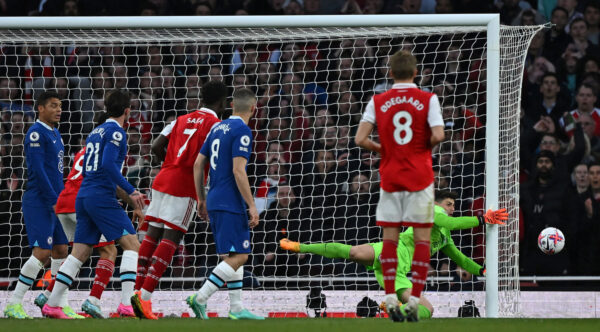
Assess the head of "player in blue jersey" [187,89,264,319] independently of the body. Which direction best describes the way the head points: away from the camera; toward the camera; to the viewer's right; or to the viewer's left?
away from the camera

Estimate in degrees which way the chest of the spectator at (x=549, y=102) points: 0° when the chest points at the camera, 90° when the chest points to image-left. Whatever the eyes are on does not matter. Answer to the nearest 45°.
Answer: approximately 0°

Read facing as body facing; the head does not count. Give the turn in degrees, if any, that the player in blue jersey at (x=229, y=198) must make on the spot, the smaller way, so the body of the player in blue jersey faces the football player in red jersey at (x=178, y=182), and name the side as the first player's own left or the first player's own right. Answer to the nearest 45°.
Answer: approximately 90° to the first player's own left

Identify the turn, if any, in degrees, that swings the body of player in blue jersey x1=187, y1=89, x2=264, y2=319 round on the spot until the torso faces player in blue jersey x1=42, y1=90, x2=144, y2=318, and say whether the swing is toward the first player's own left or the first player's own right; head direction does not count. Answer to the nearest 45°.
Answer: approximately 90° to the first player's own left

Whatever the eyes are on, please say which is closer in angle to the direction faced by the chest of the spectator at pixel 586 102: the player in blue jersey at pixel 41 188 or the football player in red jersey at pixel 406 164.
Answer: the football player in red jersey

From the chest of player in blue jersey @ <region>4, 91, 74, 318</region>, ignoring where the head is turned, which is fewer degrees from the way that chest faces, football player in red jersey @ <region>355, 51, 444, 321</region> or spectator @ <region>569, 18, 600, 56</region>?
the football player in red jersey

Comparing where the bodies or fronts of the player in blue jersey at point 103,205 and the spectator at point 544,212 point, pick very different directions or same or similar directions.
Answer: very different directions
